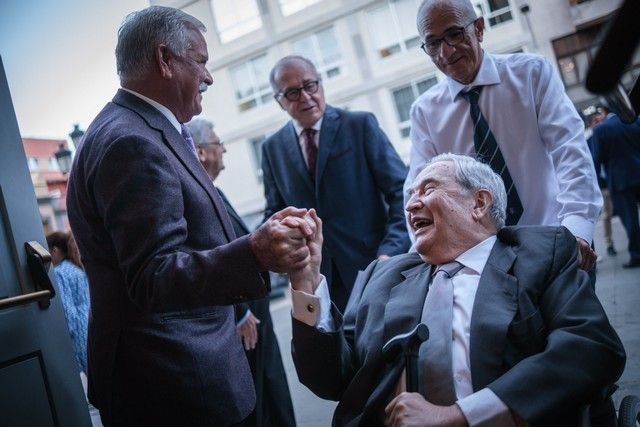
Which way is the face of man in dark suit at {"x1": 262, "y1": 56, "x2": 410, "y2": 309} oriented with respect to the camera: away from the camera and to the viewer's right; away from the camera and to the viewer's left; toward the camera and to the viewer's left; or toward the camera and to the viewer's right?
toward the camera and to the viewer's right

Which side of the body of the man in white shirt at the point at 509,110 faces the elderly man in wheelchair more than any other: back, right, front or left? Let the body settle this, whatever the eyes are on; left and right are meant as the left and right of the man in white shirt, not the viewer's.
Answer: front

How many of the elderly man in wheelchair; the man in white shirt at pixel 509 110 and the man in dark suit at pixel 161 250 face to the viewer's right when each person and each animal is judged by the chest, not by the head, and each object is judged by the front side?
1

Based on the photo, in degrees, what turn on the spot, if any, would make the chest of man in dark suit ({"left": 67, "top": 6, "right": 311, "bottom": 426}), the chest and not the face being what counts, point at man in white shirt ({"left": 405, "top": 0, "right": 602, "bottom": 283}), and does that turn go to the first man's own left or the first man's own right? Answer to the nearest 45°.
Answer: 0° — they already face them

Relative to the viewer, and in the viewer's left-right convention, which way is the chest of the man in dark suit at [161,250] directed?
facing to the right of the viewer

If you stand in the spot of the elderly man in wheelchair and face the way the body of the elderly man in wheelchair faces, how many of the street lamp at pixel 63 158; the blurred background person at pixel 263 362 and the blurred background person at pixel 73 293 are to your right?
3

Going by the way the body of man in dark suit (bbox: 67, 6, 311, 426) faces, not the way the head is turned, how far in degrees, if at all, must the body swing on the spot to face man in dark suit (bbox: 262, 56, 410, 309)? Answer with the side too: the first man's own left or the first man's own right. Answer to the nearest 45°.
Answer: approximately 45° to the first man's own left

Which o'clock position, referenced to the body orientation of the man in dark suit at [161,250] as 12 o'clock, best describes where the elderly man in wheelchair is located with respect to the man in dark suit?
The elderly man in wheelchair is roughly at 12 o'clock from the man in dark suit.

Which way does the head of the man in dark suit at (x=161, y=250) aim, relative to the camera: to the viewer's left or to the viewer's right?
to the viewer's right

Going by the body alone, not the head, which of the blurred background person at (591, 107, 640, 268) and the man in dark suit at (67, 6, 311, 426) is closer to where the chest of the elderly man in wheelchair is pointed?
the man in dark suit

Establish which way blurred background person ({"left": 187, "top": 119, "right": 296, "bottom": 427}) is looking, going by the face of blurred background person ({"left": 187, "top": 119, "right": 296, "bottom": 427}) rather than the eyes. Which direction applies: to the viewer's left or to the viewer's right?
to the viewer's right

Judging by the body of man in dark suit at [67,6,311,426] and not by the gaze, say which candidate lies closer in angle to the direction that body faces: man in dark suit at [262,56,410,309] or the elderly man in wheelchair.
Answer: the elderly man in wheelchair

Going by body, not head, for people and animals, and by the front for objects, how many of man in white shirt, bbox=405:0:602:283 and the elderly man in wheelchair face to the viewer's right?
0

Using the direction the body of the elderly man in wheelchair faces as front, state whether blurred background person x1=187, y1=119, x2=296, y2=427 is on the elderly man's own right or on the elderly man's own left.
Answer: on the elderly man's own right
